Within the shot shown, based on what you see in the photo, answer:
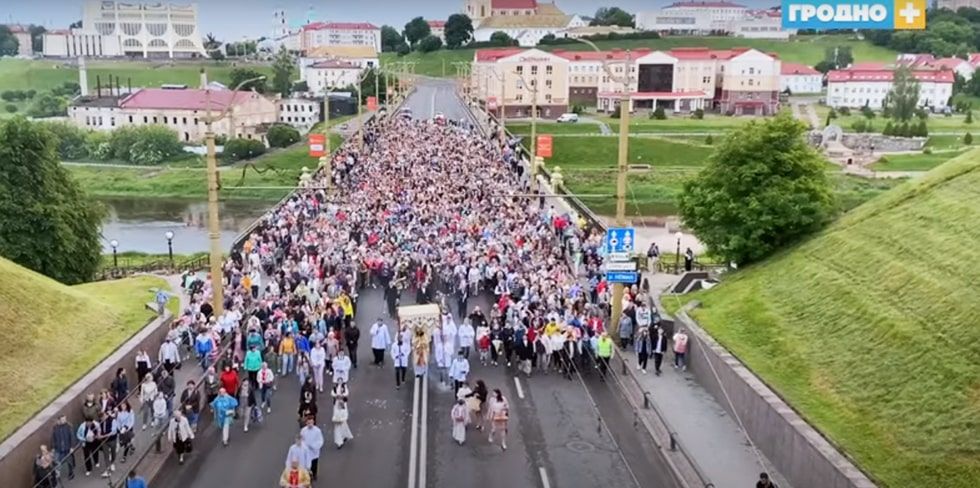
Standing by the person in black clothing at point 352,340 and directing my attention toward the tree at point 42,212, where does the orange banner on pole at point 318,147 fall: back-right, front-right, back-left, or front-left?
front-right

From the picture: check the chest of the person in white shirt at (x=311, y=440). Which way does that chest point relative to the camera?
toward the camera

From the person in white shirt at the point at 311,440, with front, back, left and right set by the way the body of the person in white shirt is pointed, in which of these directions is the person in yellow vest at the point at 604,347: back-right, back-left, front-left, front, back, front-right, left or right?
back-left

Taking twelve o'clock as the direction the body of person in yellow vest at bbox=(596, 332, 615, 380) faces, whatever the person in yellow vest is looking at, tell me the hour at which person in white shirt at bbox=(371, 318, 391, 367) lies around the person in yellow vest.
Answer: The person in white shirt is roughly at 3 o'clock from the person in yellow vest.

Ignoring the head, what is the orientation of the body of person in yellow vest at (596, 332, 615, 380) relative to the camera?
toward the camera

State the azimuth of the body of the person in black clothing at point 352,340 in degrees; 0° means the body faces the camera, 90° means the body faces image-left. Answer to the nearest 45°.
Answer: approximately 0°

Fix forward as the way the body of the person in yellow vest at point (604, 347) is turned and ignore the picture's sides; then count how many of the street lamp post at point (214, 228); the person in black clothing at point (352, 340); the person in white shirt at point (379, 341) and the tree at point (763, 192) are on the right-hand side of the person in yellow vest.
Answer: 3

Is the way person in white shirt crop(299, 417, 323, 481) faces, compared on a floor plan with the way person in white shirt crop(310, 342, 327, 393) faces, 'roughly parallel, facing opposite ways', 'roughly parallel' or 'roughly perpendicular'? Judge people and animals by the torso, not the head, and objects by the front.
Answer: roughly parallel

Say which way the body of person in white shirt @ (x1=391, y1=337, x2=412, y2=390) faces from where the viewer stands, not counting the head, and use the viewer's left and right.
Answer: facing the viewer

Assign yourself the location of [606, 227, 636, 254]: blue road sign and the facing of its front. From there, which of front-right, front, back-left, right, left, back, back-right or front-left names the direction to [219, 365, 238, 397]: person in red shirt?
front-right

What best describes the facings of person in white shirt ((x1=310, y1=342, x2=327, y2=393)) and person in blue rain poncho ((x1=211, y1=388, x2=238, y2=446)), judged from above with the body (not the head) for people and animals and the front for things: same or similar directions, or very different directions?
same or similar directions

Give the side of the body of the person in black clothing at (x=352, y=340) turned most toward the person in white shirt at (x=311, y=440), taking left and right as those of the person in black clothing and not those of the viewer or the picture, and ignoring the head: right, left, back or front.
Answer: front

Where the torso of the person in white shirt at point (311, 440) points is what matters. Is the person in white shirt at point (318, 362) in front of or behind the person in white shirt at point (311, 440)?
behind

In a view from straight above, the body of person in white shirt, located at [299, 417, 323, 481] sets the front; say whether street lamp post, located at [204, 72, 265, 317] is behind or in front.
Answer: behind

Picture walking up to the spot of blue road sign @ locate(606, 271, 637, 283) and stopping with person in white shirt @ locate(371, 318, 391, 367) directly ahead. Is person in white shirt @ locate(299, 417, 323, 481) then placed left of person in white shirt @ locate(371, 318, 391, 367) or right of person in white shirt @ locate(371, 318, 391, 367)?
left

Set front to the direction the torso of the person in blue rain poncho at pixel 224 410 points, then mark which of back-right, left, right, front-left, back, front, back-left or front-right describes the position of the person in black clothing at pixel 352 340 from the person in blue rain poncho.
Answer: back-left

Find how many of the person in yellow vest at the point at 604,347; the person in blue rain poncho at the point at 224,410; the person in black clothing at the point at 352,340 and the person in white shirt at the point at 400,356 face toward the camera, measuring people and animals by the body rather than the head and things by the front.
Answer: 4

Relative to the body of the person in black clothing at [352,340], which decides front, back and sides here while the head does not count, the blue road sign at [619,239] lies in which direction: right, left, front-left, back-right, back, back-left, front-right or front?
left

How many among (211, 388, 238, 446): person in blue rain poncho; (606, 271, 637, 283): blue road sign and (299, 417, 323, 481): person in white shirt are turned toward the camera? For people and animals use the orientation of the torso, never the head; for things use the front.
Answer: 3
